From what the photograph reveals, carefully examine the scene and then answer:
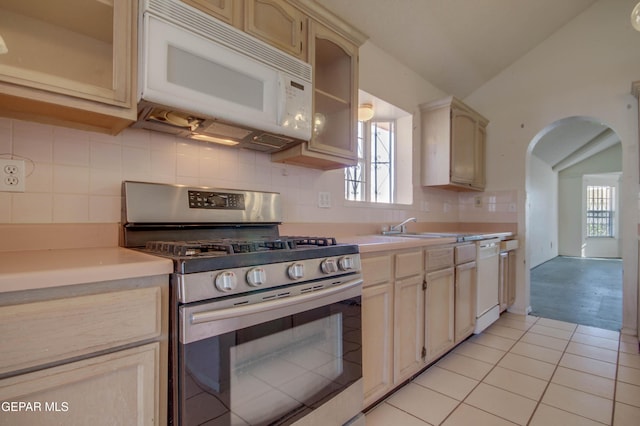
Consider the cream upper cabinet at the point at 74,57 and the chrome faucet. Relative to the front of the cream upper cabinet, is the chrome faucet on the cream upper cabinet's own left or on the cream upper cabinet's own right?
on the cream upper cabinet's own left

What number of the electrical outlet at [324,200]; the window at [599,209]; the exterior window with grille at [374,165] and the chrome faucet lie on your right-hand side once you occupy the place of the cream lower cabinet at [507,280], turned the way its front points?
3

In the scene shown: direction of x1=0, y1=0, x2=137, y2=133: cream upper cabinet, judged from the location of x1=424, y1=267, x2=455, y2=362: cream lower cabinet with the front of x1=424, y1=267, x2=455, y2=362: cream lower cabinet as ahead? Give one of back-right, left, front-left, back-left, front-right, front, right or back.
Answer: right

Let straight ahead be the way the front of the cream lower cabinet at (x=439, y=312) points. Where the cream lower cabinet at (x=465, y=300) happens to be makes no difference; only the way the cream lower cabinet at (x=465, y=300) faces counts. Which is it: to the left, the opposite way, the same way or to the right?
the same way

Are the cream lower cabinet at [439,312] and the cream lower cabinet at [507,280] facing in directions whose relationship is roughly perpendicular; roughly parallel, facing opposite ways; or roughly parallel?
roughly parallel

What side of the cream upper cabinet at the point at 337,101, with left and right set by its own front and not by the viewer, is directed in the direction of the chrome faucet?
left

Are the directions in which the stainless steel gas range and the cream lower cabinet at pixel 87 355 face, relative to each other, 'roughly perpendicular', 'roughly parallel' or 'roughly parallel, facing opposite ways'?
roughly parallel

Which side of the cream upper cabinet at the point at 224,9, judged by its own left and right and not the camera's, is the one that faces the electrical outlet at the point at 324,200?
left

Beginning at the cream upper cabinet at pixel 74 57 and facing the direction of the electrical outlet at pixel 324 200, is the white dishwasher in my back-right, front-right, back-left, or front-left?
front-right

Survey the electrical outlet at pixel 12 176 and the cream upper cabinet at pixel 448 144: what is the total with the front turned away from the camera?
0

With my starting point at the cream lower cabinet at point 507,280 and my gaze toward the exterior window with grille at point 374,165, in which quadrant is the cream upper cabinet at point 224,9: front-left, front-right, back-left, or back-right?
front-left

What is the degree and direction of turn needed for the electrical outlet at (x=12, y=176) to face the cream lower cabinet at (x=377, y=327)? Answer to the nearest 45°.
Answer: approximately 45° to its left

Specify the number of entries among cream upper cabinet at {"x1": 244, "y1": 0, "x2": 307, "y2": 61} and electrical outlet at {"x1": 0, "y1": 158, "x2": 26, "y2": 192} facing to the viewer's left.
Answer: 0

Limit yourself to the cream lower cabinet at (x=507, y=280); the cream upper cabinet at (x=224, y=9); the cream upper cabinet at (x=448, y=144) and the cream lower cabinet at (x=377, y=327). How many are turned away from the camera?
0

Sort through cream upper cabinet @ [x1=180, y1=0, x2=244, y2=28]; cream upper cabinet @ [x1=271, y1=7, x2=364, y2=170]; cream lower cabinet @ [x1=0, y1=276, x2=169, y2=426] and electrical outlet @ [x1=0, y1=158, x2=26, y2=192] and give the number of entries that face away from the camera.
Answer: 0

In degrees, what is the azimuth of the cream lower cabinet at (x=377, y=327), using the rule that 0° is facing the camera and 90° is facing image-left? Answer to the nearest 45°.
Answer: approximately 315°

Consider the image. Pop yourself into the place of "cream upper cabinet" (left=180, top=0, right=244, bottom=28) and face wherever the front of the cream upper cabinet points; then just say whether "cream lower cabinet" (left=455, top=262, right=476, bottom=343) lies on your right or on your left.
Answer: on your left
